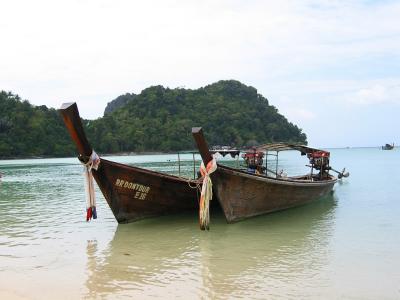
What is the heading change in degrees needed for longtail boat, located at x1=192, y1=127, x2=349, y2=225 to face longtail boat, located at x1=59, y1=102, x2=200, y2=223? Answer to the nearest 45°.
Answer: approximately 45° to its right

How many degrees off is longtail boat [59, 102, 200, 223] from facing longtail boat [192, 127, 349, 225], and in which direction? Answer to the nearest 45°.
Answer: approximately 135° to its left

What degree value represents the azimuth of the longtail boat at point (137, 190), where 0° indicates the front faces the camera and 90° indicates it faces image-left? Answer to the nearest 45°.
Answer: approximately 45°

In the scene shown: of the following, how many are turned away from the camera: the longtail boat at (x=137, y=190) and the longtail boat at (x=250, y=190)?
0

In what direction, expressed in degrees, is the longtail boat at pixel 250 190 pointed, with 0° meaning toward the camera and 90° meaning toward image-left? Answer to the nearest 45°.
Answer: approximately 45°
